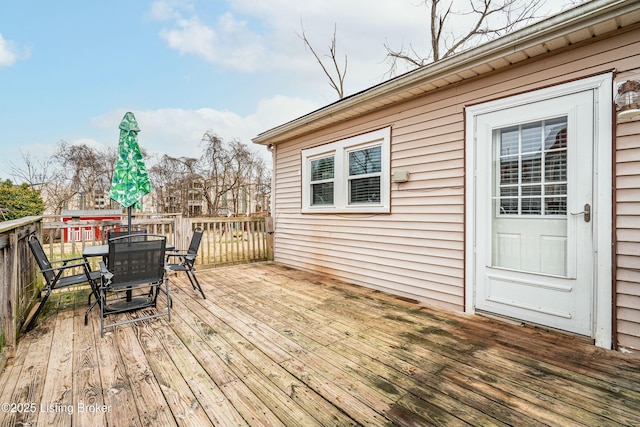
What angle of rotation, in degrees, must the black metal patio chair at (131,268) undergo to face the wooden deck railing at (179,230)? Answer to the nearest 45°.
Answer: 0° — it already faces it

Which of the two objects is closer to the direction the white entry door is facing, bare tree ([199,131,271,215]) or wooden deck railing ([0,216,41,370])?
the wooden deck railing

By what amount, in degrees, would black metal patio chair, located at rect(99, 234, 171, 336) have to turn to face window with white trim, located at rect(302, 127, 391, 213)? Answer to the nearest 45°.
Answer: approximately 90° to its right

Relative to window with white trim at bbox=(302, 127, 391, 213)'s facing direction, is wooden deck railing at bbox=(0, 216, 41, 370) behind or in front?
in front

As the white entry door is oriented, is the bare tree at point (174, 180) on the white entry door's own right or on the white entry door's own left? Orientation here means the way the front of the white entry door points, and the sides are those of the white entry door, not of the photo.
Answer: on the white entry door's own right

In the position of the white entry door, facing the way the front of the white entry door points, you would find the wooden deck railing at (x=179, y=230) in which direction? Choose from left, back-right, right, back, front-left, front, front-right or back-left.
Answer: front-right

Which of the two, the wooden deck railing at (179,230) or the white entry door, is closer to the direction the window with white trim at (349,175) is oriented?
the wooden deck railing

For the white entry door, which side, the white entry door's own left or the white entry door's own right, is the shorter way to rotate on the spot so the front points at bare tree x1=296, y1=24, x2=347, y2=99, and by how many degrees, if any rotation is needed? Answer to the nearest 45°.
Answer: approximately 90° to the white entry door's own right

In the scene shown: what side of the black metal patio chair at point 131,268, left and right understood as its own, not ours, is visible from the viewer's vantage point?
back

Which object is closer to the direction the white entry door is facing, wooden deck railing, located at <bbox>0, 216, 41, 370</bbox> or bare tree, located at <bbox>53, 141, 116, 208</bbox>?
the wooden deck railing

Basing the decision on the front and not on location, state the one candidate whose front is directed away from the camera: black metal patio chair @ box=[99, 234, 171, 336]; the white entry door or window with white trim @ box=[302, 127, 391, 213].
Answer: the black metal patio chair

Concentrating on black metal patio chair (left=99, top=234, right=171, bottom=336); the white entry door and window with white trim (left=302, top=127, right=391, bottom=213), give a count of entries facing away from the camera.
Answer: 1

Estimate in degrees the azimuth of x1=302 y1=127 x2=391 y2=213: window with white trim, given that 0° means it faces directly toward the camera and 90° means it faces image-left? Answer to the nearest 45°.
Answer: approximately 45°

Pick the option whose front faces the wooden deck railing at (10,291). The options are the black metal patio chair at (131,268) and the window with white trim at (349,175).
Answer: the window with white trim

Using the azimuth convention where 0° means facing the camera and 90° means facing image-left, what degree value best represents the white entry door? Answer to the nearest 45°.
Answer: approximately 45°
